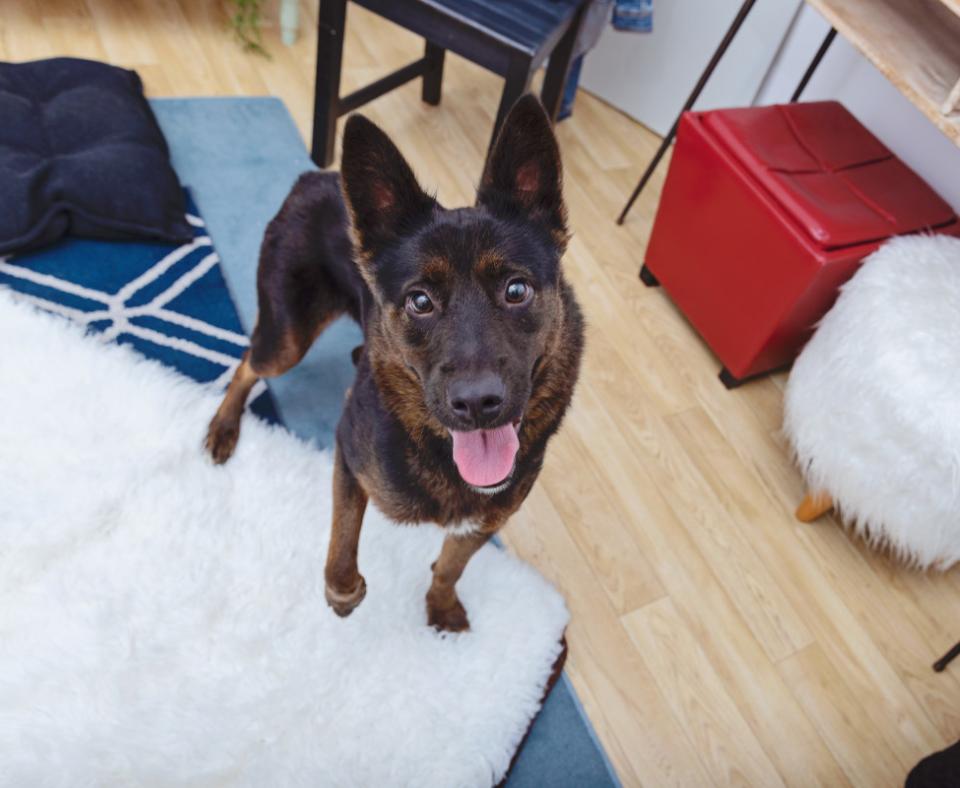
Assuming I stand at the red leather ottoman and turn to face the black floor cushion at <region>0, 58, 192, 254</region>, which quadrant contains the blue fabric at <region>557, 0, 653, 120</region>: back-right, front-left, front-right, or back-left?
front-right

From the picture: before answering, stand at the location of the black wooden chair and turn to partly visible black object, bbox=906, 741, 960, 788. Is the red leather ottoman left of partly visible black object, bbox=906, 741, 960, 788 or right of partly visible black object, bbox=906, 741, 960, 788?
left

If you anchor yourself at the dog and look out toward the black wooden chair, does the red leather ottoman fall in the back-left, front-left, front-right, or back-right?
front-right

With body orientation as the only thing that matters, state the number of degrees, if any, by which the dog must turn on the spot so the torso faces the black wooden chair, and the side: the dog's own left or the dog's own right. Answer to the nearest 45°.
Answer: approximately 135° to the dog's own left

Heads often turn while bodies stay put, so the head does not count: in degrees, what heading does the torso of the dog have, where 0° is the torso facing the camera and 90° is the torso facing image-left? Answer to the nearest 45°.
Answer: approximately 315°

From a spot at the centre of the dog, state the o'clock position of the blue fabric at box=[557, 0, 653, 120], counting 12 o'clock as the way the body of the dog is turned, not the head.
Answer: The blue fabric is roughly at 8 o'clock from the dog.

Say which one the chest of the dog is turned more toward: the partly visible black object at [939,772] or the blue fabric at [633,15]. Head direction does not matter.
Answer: the partly visible black object

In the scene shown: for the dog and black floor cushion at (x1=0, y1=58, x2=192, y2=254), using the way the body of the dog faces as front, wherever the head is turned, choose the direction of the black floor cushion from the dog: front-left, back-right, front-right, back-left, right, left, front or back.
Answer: back

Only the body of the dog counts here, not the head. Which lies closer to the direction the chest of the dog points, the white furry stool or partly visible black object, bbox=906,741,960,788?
the partly visible black object

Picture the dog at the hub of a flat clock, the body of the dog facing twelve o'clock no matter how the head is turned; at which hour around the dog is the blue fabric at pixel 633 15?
The blue fabric is roughly at 8 o'clock from the dog.

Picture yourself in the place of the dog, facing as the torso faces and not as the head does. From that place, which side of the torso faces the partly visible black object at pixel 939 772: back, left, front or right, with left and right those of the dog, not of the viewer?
front
